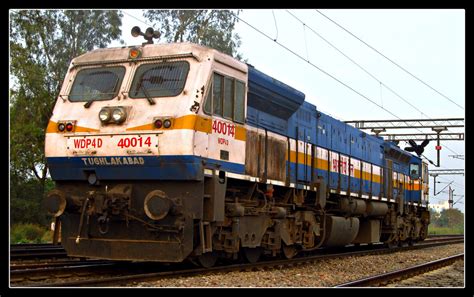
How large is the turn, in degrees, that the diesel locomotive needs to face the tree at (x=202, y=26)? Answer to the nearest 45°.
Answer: approximately 135° to its right

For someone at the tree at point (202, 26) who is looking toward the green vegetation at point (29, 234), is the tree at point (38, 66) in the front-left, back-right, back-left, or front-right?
front-right

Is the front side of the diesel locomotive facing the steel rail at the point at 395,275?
no

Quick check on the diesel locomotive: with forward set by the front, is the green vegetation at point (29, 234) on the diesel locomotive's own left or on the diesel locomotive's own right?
on the diesel locomotive's own right

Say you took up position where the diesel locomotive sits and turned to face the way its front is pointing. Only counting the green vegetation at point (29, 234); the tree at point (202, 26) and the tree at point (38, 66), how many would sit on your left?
0

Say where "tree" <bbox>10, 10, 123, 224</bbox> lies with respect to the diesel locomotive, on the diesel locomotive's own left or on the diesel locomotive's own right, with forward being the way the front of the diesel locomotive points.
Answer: on the diesel locomotive's own right

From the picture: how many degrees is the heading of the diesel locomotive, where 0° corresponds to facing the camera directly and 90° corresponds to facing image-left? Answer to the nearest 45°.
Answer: approximately 45°
